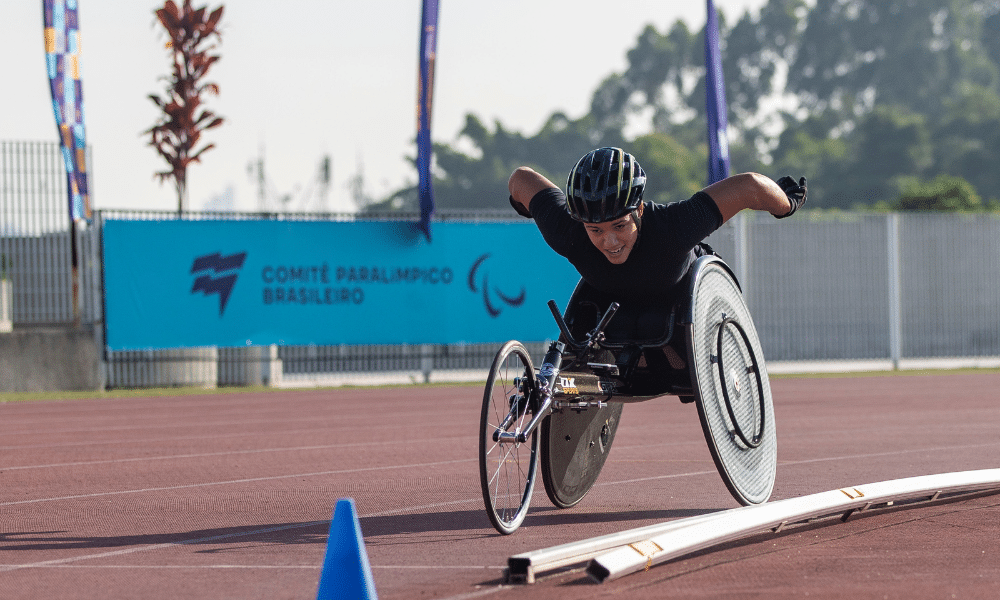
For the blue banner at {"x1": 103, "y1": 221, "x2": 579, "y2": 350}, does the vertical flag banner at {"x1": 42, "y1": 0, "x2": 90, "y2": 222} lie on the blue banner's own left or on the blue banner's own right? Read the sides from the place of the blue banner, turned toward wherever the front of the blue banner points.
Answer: on the blue banner's own right

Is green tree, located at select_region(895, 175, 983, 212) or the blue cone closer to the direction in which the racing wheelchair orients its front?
the blue cone

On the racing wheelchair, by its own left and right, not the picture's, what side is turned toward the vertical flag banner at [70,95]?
right

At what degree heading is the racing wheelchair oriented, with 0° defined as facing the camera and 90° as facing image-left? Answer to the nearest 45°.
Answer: approximately 45°

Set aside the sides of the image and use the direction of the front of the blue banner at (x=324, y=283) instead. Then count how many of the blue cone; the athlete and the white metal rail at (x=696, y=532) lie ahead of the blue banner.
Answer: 3

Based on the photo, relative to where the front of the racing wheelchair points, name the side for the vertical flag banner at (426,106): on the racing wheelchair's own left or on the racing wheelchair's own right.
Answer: on the racing wheelchair's own right

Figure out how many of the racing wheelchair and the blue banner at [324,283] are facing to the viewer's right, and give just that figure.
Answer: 0

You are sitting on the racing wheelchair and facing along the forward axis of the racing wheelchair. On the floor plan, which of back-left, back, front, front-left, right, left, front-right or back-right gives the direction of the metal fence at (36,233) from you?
right

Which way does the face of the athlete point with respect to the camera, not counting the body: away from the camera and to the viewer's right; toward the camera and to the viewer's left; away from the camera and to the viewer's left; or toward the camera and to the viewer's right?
toward the camera and to the viewer's left

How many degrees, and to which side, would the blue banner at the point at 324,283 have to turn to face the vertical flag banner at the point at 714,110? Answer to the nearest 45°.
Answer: approximately 90° to its left

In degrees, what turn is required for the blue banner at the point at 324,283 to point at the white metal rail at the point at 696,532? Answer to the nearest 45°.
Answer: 0° — it already faces it

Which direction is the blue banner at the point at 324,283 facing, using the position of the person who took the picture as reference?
facing the viewer

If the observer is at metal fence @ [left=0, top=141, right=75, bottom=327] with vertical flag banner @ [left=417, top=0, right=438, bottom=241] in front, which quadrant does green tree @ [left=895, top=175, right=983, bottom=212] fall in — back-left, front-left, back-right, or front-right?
front-left

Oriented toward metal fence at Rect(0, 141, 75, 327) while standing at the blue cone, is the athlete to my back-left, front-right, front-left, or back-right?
front-right

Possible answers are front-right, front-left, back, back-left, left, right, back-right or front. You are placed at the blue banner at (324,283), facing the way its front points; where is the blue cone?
front

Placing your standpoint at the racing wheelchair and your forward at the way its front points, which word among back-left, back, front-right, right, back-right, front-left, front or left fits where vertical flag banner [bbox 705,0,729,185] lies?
back-right
